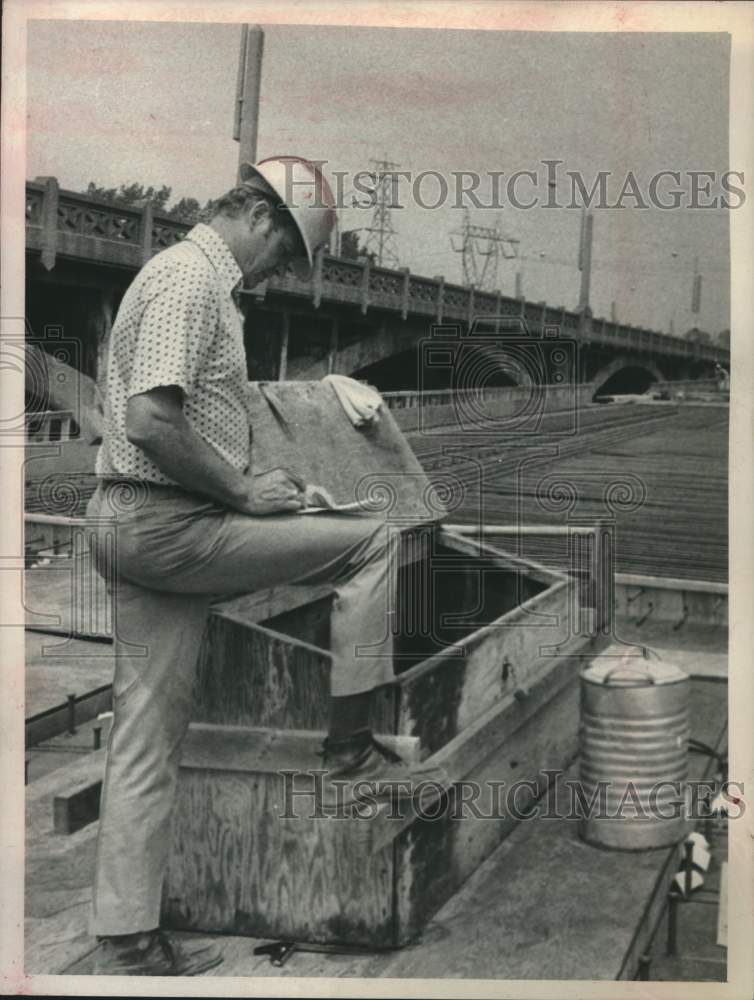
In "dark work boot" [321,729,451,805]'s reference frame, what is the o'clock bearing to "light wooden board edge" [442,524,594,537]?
The light wooden board edge is roughly at 10 o'clock from the dark work boot.

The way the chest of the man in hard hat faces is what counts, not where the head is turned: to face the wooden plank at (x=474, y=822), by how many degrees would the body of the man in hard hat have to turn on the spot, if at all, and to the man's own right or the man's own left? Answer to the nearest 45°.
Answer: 0° — they already face it

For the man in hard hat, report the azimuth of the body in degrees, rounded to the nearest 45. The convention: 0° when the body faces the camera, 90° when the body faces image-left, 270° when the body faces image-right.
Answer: approximately 270°

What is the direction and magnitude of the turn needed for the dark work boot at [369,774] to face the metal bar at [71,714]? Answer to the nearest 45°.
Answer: approximately 135° to its left

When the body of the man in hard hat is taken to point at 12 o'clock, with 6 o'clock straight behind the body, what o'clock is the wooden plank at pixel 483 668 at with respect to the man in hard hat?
The wooden plank is roughly at 11 o'clock from the man in hard hat.

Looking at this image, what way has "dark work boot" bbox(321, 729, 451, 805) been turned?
to the viewer's right

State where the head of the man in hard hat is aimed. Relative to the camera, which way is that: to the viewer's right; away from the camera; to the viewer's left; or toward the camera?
to the viewer's right

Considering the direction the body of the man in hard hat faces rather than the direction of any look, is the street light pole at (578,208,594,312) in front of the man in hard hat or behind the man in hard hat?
in front

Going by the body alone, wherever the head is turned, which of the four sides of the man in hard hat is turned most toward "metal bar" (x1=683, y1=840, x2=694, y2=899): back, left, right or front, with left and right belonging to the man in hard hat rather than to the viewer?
front
